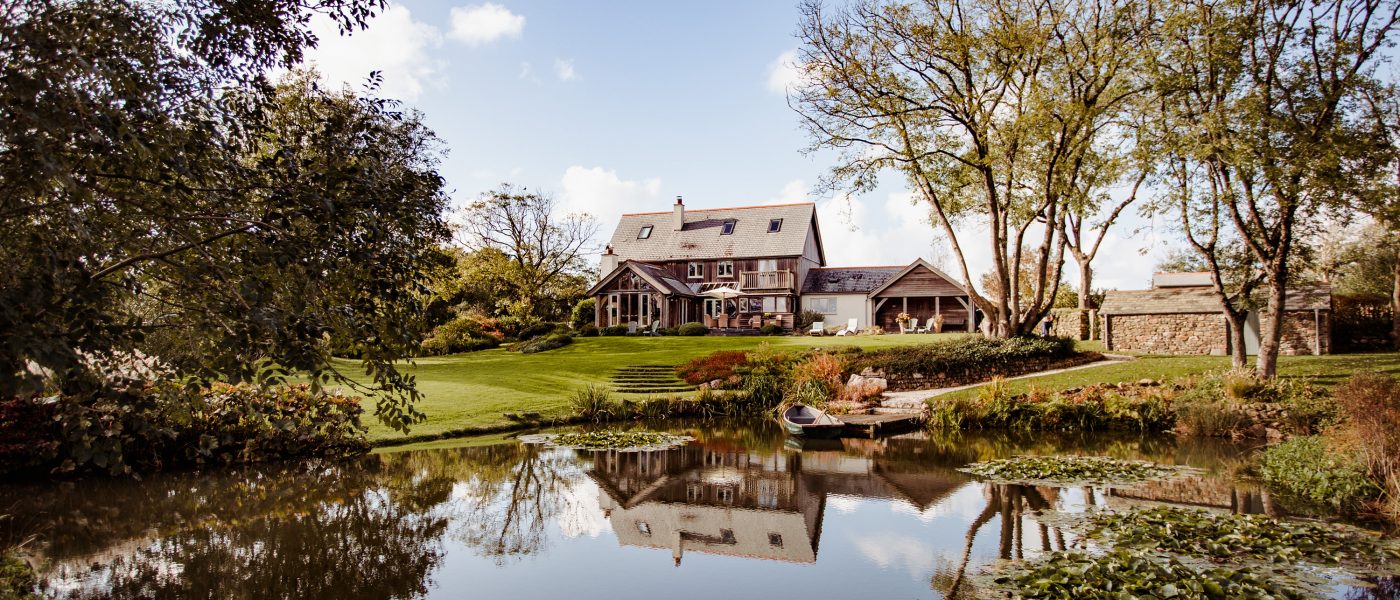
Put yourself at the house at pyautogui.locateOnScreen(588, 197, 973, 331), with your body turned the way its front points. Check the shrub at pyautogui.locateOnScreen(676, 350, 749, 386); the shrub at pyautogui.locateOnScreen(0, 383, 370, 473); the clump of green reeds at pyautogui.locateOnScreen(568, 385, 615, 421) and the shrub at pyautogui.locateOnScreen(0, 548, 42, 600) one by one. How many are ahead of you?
4

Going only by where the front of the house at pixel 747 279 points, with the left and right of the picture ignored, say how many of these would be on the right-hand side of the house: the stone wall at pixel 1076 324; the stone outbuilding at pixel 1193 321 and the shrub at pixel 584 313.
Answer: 1

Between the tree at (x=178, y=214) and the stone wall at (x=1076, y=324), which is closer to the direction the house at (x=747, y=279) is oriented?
the tree

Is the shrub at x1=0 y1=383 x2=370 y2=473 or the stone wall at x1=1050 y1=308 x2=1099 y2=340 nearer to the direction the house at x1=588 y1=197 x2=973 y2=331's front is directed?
the shrub

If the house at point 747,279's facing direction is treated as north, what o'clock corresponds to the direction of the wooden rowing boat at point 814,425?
The wooden rowing boat is roughly at 12 o'clock from the house.

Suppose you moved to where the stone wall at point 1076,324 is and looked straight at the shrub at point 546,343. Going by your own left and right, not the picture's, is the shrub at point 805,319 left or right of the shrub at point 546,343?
right

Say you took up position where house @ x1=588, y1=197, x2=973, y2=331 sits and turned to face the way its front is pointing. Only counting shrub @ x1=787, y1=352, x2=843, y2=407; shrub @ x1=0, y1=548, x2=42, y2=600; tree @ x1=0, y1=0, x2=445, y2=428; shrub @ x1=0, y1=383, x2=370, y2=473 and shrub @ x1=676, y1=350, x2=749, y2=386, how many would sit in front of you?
5

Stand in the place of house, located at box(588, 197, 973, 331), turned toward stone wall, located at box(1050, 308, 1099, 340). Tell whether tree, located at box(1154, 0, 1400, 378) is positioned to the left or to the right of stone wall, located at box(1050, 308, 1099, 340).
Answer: right

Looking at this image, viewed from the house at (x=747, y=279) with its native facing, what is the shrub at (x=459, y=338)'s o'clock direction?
The shrub is roughly at 2 o'clock from the house.

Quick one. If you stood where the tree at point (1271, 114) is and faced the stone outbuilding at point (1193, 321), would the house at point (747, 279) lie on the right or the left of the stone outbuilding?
left

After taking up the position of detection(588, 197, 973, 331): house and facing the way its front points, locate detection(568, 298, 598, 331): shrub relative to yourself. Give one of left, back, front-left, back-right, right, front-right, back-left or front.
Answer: right

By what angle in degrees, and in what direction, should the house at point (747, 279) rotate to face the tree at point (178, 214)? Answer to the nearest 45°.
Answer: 0° — it already faces it

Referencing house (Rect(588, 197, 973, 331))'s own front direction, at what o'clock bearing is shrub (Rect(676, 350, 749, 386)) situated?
The shrub is roughly at 12 o'clock from the house.

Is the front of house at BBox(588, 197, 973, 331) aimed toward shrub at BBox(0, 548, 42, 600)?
yes

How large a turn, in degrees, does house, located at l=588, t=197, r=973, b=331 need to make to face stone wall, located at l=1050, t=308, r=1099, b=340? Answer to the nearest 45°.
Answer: approximately 45° to its left

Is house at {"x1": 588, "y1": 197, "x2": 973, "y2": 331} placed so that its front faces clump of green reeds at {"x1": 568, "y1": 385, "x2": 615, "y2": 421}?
yes

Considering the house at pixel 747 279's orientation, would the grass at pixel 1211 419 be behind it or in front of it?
in front

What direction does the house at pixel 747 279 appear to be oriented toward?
toward the camera
